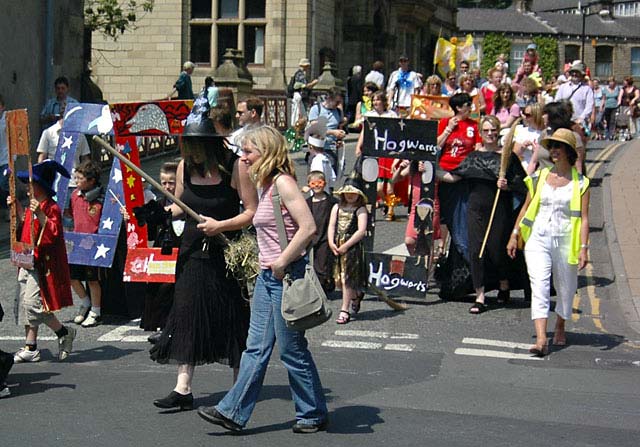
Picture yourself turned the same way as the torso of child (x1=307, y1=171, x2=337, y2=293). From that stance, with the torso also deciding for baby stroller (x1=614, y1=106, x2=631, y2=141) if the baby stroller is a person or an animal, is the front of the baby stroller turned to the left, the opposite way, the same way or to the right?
the same way

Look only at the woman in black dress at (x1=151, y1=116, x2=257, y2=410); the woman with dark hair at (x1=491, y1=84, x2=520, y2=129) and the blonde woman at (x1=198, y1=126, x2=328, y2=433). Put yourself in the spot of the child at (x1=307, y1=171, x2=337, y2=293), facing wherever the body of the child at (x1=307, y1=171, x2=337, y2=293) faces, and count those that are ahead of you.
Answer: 2

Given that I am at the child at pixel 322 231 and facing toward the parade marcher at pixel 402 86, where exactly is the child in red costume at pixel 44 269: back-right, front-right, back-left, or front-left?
back-left

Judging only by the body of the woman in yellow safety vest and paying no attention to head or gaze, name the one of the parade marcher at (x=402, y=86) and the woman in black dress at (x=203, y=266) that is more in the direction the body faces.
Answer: the woman in black dress

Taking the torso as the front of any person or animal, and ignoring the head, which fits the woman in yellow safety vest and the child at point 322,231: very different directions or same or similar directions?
same or similar directions

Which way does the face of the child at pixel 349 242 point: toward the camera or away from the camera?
toward the camera

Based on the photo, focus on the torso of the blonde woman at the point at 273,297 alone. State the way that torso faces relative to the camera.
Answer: to the viewer's left

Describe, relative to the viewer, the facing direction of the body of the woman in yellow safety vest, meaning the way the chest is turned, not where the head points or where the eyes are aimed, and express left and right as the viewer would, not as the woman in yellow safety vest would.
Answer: facing the viewer

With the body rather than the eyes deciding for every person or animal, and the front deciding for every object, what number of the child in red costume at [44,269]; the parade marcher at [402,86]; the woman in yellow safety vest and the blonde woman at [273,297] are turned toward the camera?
2

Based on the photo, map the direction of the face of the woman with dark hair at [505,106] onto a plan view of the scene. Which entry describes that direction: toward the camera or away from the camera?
toward the camera

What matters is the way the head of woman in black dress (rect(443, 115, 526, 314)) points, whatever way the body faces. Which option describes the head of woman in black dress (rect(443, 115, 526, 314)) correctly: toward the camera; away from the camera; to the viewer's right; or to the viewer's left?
toward the camera

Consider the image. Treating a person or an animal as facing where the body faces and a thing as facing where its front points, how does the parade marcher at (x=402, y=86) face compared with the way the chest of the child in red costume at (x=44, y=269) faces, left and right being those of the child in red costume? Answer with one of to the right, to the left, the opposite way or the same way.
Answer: to the left

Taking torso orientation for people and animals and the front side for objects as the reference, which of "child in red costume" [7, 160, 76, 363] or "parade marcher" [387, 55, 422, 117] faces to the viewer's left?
the child in red costume

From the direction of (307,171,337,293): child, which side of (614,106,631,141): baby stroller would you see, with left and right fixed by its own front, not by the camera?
front

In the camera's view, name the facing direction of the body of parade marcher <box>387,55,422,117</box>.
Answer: toward the camera
